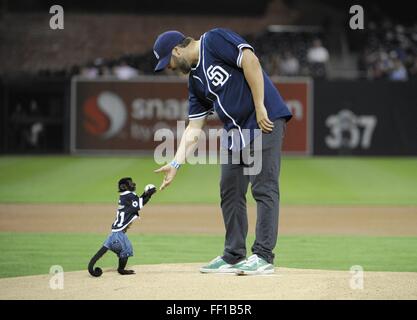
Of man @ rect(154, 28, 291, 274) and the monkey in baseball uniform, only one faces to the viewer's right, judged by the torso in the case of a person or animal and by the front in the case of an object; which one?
the monkey in baseball uniform

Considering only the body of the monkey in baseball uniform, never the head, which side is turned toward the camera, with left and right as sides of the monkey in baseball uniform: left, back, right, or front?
right

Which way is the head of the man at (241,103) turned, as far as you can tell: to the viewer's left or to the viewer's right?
to the viewer's left

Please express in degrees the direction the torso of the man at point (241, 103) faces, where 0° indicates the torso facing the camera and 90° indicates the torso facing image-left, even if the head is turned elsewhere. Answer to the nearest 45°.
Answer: approximately 45°

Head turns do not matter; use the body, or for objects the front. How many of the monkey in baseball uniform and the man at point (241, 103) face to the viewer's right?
1
